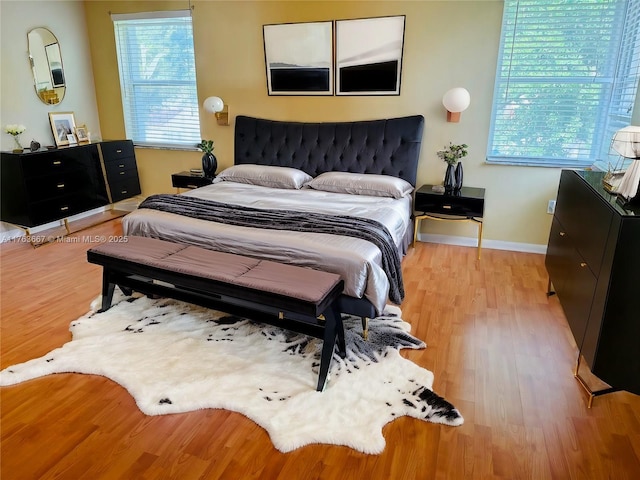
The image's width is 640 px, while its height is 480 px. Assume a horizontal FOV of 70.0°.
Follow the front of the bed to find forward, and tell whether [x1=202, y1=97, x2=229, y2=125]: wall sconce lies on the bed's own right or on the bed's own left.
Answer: on the bed's own right

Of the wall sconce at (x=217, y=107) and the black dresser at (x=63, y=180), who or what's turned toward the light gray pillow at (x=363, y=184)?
the black dresser

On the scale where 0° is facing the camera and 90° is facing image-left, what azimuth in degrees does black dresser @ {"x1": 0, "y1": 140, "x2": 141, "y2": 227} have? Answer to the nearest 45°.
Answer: approximately 315°

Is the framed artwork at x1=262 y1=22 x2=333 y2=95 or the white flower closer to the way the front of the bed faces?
the white flower

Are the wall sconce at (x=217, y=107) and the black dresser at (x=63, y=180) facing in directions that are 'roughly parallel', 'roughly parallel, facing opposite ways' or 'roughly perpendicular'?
roughly perpendicular

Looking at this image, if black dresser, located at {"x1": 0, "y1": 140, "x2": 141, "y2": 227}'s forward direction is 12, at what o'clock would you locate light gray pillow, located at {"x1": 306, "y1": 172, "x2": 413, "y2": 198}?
The light gray pillow is roughly at 12 o'clock from the black dresser.

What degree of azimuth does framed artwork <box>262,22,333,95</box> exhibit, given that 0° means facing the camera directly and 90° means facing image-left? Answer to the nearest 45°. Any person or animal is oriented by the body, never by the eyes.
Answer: approximately 0°

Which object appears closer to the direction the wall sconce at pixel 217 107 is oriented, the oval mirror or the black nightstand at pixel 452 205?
the oval mirror

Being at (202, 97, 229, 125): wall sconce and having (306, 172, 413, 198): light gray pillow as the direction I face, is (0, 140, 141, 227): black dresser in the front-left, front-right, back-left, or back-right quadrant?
back-right

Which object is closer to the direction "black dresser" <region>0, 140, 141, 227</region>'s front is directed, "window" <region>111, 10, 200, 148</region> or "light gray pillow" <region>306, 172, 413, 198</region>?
the light gray pillow

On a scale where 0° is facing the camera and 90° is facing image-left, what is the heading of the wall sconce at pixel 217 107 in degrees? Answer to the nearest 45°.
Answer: approximately 45°
